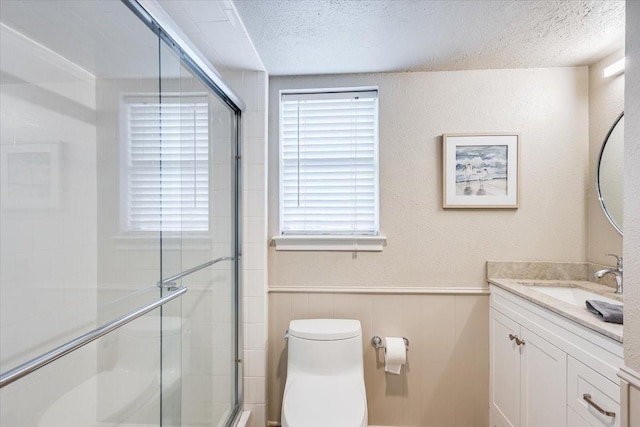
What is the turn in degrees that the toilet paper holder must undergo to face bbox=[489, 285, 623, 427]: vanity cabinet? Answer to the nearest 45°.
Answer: approximately 45° to its left

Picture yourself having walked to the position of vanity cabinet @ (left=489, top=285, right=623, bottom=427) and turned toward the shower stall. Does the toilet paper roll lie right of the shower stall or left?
right

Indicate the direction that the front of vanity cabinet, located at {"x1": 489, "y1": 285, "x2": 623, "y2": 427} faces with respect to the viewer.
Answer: facing the viewer and to the left of the viewer

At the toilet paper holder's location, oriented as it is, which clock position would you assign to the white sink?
The white sink is roughly at 9 o'clock from the toilet paper holder.

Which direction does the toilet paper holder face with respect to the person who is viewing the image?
facing the viewer

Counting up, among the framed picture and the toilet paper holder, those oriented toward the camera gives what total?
2

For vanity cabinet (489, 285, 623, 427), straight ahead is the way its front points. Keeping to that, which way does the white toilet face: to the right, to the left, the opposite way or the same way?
to the left

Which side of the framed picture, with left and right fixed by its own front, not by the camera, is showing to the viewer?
front

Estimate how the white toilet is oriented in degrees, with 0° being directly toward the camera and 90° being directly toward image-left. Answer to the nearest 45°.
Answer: approximately 0°

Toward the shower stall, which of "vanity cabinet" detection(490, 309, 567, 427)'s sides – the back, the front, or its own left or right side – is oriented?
front

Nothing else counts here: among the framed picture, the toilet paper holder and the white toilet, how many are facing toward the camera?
3
